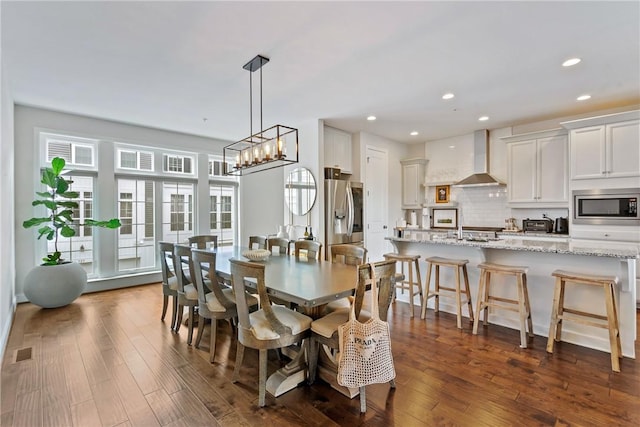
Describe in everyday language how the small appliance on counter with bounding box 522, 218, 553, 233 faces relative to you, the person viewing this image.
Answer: facing the viewer

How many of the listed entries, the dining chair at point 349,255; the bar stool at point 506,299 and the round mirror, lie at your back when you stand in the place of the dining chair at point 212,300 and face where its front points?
0

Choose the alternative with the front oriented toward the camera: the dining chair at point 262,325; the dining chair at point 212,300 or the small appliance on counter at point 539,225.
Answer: the small appliance on counter

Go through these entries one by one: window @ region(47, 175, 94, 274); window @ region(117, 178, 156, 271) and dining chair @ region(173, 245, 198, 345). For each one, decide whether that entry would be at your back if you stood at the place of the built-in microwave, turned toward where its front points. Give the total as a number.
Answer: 0

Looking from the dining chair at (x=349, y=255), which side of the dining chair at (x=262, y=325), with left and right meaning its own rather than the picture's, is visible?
front

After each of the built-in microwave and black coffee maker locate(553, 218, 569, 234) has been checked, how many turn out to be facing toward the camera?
2

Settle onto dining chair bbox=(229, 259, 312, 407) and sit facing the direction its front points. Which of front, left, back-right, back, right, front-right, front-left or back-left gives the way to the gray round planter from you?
left

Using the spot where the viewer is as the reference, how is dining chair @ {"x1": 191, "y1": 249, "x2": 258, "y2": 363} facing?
facing away from the viewer and to the right of the viewer

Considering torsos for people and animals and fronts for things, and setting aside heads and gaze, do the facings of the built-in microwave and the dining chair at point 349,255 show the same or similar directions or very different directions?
same or similar directions

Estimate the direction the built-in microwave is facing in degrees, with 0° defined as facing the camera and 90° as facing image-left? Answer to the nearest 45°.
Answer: approximately 0°

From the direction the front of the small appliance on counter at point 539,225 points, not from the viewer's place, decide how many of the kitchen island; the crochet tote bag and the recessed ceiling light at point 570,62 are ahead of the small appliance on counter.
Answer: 3

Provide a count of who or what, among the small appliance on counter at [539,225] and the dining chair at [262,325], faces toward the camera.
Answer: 1

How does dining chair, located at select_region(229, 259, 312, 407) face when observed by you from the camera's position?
facing away from the viewer and to the right of the viewer

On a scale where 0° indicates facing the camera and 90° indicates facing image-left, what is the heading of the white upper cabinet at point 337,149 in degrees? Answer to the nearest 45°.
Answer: approximately 315°

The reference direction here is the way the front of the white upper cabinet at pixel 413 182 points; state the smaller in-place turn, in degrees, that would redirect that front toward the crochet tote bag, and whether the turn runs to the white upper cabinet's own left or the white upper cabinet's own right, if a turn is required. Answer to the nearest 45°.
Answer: approximately 45° to the white upper cabinet's own left

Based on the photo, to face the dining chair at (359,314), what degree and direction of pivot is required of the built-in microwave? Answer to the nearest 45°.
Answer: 0° — it already faces it

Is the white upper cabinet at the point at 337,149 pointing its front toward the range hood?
no

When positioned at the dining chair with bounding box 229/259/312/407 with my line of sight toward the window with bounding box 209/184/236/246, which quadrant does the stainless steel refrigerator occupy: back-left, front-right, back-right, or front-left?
front-right

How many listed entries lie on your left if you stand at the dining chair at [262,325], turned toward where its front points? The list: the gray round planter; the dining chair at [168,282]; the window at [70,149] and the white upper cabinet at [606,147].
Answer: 3
